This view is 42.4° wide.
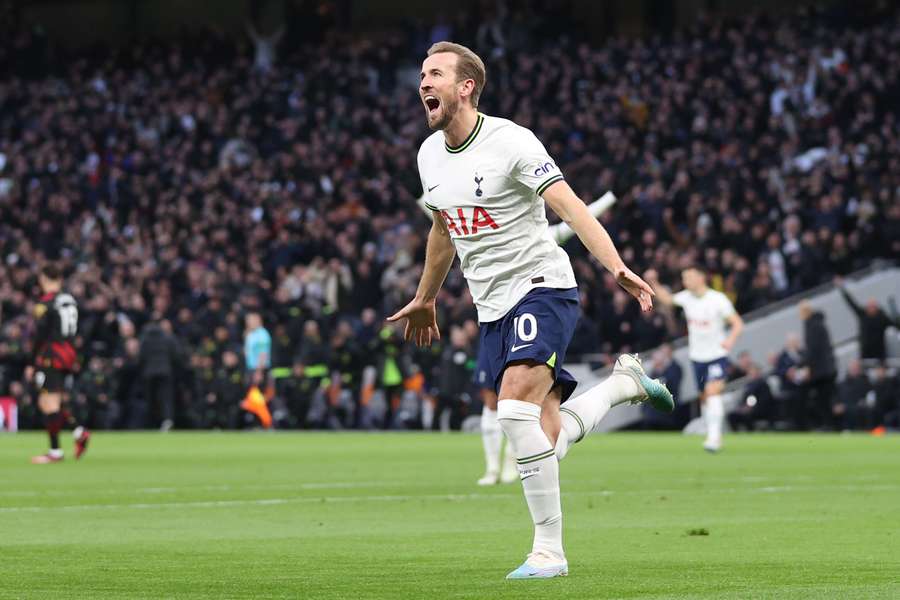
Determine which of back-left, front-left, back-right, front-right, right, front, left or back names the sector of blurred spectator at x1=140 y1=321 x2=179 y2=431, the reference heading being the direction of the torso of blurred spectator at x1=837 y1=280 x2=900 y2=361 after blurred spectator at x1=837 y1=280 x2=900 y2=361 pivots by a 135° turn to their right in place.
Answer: front-left

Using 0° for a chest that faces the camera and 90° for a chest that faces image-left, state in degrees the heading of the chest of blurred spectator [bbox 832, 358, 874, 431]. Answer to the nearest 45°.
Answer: approximately 0°

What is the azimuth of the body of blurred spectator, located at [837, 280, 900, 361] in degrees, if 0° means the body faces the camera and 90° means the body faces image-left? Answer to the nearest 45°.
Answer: approximately 0°

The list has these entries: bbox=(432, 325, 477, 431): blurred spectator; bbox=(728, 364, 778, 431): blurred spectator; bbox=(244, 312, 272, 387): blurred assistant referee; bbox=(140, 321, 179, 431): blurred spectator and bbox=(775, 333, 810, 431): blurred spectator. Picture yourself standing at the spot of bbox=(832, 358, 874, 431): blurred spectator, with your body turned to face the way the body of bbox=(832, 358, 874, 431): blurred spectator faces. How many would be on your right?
5

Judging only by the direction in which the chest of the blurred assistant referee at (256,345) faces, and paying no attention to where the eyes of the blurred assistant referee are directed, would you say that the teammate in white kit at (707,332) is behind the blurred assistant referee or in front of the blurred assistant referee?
in front

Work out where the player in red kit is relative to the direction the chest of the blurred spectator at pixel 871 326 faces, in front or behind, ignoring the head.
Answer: in front
